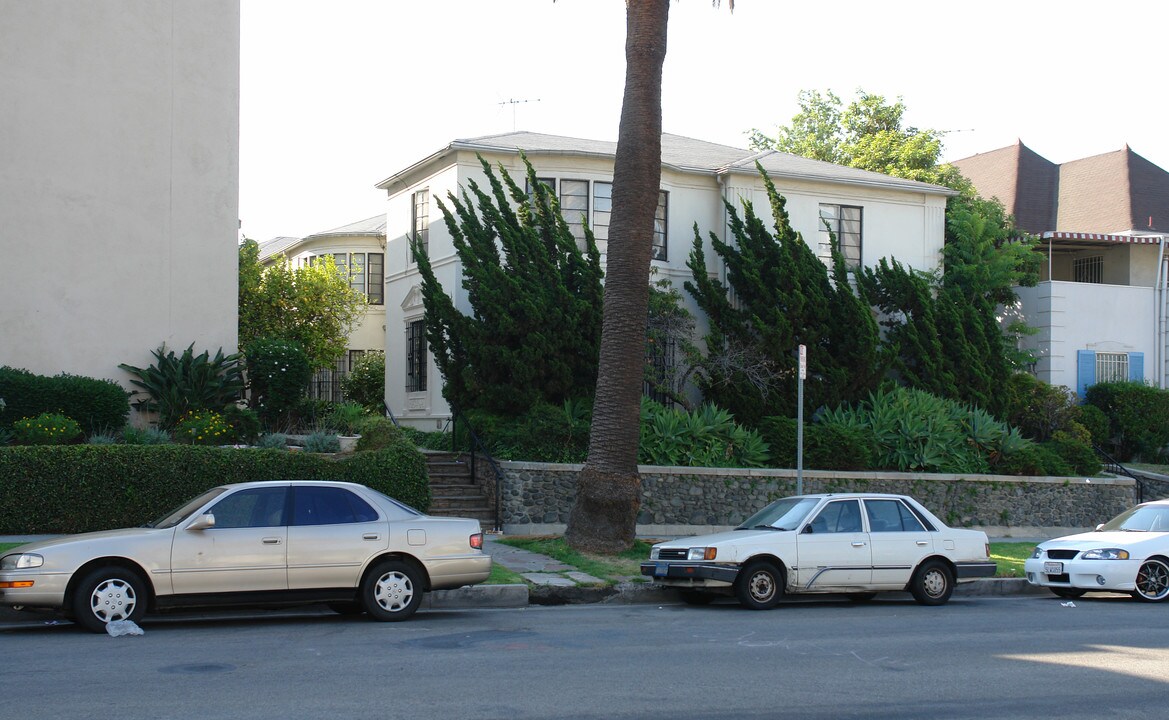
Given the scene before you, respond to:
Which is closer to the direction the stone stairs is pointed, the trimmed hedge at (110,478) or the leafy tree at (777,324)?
the trimmed hedge

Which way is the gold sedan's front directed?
to the viewer's left

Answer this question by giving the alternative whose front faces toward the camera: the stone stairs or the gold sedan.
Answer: the stone stairs

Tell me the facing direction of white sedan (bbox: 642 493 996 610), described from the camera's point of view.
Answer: facing the viewer and to the left of the viewer

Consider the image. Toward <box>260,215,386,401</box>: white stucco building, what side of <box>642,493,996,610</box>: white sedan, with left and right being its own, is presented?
right

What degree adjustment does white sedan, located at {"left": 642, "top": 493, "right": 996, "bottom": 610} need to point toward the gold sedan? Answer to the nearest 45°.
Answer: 0° — it already faces it

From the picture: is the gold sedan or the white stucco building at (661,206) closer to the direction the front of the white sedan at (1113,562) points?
the gold sedan

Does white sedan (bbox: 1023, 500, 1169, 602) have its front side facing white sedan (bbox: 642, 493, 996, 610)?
yes

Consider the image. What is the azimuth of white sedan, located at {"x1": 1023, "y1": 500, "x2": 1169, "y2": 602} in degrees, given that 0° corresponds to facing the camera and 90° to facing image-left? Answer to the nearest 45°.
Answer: approximately 45°

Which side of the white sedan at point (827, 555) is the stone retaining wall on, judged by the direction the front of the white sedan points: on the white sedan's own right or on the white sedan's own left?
on the white sedan's own right

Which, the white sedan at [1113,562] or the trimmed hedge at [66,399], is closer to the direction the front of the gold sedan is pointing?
the trimmed hedge

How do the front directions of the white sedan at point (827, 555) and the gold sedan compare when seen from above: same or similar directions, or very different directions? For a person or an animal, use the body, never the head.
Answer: same or similar directions

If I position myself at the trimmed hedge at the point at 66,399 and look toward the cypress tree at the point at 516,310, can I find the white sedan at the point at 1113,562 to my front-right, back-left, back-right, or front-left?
front-right

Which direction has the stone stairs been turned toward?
toward the camera

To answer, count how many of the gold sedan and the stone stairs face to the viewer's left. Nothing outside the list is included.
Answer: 1

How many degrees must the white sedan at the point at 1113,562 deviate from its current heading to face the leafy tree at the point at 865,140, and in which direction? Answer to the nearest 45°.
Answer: approximately 135° to its right
